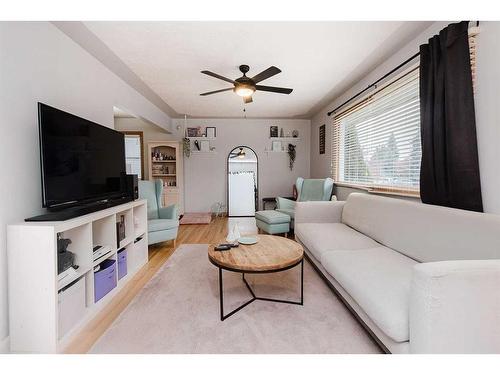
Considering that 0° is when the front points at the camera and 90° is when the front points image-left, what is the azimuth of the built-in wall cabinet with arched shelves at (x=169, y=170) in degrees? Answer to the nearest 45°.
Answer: approximately 0°

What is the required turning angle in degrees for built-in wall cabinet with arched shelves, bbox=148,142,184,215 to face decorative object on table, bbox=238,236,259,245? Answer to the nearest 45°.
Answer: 0° — it already faces it

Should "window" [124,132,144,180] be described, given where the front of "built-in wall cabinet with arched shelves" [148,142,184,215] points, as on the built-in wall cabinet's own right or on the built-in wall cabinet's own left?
on the built-in wall cabinet's own right

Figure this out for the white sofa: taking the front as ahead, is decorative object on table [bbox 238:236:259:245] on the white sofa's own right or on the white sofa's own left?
on the white sofa's own right

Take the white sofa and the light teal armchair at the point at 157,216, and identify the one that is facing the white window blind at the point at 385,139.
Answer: the light teal armchair

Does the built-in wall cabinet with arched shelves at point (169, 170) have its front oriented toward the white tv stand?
yes

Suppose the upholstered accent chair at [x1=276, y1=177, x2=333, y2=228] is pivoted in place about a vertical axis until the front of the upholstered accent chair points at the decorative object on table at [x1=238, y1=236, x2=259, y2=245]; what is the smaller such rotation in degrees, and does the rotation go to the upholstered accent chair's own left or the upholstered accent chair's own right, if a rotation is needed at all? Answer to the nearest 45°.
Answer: approximately 45° to the upholstered accent chair's own left

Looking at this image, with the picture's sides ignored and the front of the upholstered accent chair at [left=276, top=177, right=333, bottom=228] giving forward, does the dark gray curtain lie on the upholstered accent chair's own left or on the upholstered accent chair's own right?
on the upholstered accent chair's own left

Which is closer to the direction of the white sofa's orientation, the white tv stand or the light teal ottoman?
the white tv stand
